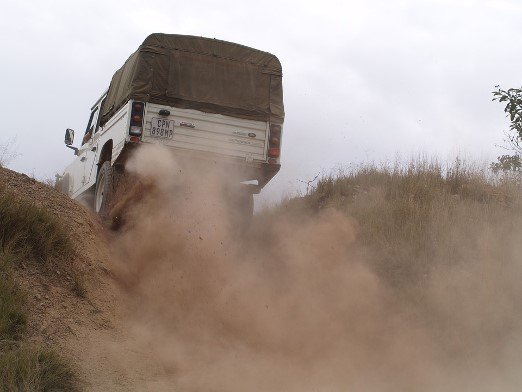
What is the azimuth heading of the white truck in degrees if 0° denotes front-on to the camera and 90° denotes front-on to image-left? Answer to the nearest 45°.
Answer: approximately 135°

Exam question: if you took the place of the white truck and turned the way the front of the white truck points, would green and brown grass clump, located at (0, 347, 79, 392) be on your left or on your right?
on your left

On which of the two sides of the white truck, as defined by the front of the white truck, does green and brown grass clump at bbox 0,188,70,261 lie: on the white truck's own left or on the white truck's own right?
on the white truck's own left

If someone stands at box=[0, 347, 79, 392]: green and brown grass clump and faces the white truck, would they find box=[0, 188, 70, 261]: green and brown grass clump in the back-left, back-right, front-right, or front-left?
front-left

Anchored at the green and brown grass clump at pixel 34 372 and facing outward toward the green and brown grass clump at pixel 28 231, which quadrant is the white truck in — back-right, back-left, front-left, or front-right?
front-right

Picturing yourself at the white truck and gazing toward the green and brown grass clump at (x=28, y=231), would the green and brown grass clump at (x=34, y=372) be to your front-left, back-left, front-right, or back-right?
front-left

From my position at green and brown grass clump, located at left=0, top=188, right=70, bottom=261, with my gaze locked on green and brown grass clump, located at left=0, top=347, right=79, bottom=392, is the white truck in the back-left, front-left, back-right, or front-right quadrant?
back-left
